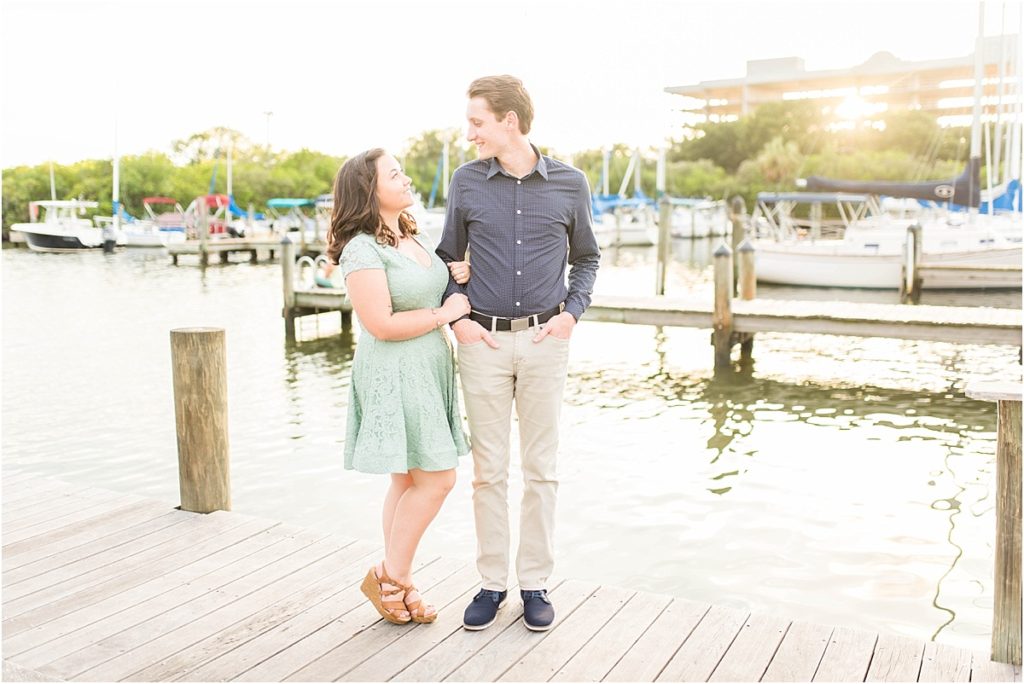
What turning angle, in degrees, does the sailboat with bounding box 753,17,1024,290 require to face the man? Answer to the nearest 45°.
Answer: approximately 90° to its right

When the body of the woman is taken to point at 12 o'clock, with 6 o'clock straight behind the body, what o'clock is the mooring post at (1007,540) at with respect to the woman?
The mooring post is roughly at 11 o'clock from the woman.

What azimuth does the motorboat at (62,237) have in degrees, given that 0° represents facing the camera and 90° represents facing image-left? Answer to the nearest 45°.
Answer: approximately 90°

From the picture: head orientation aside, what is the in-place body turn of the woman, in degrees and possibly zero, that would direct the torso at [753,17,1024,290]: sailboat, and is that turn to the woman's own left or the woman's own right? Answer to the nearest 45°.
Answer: approximately 90° to the woman's own left

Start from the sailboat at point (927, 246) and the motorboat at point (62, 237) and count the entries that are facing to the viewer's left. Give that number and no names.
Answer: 1

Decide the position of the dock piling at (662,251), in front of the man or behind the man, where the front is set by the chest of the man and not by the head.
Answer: behind

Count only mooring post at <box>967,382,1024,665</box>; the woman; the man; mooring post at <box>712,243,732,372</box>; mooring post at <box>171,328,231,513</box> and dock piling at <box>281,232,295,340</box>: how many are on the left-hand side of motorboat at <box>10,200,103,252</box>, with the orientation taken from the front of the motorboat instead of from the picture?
6

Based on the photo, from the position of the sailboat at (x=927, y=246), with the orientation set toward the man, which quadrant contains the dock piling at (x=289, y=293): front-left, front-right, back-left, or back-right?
front-right

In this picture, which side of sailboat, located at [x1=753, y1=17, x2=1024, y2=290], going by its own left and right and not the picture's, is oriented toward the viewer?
right

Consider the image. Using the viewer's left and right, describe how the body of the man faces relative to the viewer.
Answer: facing the viewer

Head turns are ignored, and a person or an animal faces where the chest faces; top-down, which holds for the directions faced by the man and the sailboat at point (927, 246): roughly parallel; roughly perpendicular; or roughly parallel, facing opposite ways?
roughly perpendicular

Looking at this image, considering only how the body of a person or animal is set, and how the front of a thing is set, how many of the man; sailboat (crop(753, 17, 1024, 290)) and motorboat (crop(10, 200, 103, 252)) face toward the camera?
1

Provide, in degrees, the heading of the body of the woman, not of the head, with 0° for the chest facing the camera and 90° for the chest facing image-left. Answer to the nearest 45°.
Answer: approximately 315°
